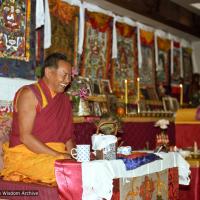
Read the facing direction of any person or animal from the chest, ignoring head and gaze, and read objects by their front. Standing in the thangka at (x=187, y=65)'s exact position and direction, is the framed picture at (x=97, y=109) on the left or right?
on its right

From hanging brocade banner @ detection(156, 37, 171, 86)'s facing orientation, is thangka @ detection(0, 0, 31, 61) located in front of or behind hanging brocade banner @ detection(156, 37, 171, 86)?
in front

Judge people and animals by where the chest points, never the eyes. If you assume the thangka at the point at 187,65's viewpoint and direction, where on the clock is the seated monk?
The seated monk is roughly at 2 o'clock from the thangka.

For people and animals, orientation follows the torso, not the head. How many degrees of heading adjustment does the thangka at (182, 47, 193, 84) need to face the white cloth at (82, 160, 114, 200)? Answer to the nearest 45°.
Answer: approximately 45° to its right

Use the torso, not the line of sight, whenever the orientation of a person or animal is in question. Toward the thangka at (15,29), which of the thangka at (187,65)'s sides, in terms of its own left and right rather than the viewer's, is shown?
right

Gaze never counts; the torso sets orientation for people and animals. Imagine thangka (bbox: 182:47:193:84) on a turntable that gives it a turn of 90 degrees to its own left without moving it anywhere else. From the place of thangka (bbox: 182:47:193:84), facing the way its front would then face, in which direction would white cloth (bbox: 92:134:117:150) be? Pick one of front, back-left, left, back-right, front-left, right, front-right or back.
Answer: back-right

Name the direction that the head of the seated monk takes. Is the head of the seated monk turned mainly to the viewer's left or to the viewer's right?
to the viewer's right

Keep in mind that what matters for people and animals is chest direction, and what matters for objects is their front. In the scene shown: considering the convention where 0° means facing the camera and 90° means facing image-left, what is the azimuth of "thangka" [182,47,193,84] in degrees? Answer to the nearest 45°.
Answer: approximately 315°

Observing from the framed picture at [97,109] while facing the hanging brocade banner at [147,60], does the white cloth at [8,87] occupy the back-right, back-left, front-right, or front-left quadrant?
back-left

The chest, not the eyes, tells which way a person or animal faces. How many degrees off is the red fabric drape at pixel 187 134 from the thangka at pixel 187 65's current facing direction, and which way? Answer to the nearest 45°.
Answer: approximately 45° to its right

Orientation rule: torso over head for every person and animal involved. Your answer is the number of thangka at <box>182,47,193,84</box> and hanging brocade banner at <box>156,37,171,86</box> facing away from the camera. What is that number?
0
